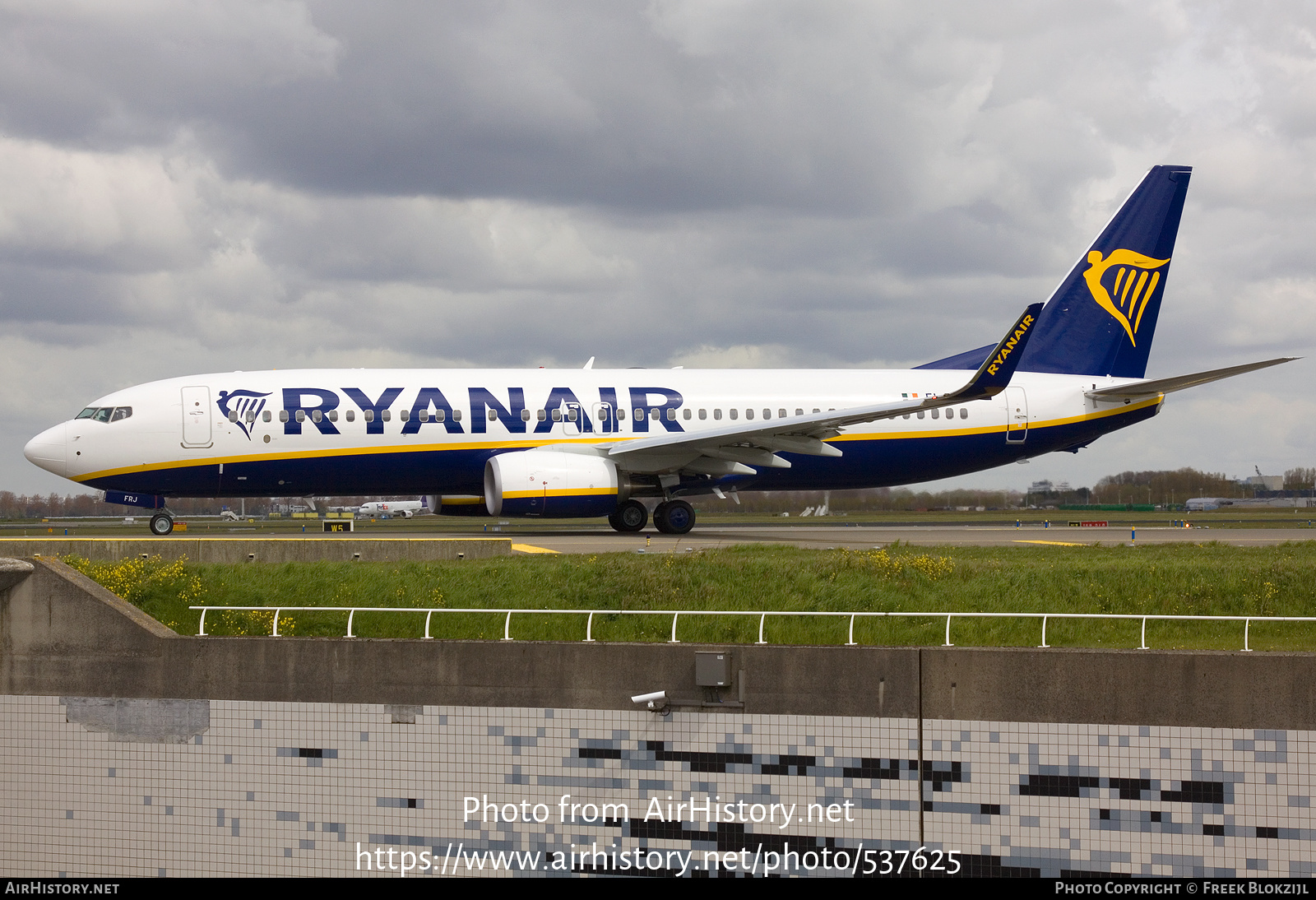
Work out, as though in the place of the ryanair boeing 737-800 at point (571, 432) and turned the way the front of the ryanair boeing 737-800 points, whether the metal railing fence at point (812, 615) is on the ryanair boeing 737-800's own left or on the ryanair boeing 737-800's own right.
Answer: on the ryanair boeing 737-800's own left

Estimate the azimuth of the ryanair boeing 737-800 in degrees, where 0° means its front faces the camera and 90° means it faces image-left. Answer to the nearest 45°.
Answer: approximately 90°
